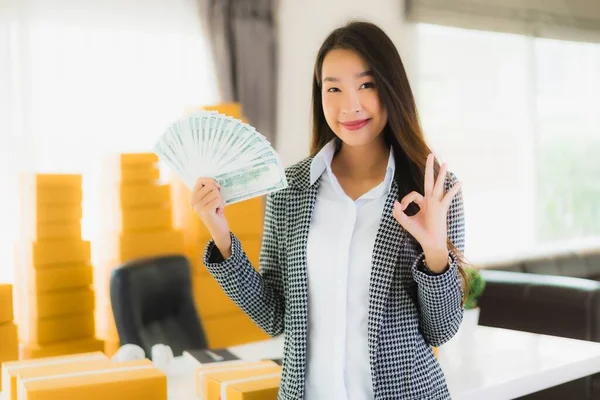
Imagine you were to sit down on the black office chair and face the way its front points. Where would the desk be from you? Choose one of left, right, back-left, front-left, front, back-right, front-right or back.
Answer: front

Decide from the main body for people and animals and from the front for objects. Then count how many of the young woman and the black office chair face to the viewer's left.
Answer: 0

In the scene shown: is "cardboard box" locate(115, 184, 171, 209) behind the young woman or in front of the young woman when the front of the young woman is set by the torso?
behind

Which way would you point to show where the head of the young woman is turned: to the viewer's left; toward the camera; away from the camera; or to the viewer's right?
toward the camera

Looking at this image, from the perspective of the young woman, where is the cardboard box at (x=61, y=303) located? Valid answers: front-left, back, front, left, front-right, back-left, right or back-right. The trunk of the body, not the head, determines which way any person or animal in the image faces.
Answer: back-right

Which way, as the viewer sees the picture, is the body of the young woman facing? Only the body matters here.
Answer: toward the camera

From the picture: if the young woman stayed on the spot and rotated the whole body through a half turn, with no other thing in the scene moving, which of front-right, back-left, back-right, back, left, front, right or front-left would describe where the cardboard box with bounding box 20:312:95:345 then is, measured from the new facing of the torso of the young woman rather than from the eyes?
front-left

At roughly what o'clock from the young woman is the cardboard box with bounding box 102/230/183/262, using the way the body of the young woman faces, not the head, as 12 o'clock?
The cardboard box is roughly at 5 o'clock from the young woman.
